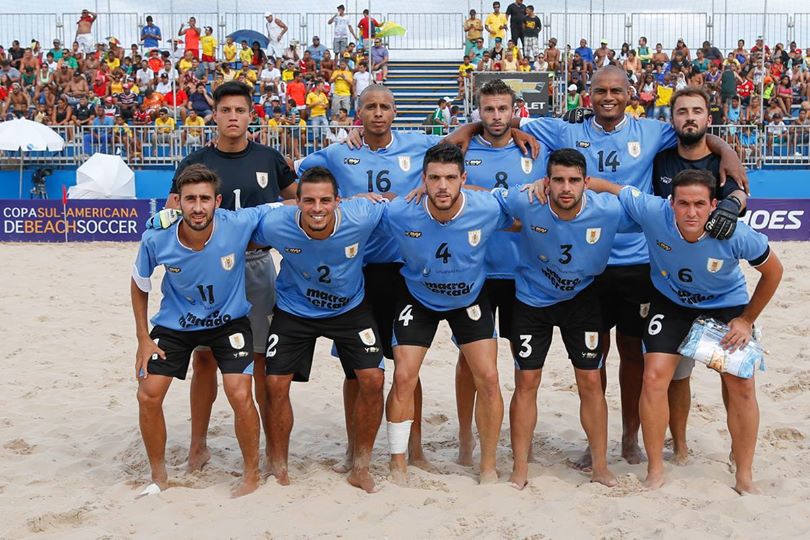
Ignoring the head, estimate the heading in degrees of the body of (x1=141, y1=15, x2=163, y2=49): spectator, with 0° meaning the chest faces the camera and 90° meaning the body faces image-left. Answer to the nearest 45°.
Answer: approximately 0°

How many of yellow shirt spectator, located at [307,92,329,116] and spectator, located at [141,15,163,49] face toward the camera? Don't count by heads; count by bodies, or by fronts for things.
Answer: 2

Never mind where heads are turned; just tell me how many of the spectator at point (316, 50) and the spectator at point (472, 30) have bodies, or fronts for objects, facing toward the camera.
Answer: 2

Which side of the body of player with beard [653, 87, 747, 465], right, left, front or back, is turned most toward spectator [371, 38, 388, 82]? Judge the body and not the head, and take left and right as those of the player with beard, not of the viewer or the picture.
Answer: back

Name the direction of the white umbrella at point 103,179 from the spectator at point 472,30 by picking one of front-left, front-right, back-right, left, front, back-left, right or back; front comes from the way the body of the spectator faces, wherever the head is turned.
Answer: front-right

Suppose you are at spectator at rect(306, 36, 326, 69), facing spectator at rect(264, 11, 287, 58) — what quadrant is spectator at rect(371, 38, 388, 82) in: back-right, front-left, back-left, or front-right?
back-right

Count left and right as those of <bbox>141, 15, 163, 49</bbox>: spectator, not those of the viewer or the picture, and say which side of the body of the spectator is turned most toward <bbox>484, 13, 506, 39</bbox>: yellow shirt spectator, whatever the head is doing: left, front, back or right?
left

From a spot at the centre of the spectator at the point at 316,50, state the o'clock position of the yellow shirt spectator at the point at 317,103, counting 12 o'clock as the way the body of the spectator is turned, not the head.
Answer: The yellow shirt spectator is roughly at 12 o'clock from the spectator.

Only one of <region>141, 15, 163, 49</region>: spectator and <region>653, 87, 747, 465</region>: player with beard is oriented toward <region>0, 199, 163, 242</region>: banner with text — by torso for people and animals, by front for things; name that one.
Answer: the spectator
